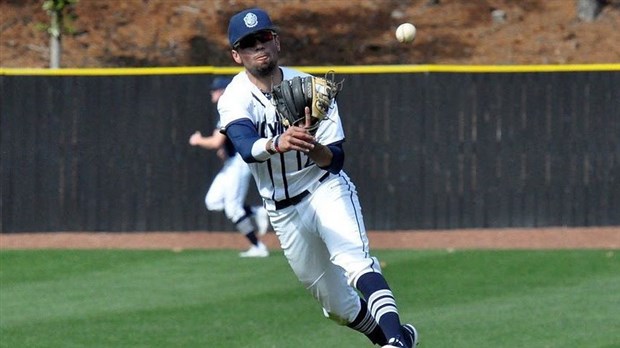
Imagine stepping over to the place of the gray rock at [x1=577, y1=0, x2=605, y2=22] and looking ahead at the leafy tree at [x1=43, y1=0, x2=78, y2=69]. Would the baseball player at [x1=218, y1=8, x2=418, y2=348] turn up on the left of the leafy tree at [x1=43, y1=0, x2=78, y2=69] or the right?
left

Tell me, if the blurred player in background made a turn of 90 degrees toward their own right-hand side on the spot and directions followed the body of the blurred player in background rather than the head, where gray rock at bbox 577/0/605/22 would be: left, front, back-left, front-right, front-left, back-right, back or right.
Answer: front-right

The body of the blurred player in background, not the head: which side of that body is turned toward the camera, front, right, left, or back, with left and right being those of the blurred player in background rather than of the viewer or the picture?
left

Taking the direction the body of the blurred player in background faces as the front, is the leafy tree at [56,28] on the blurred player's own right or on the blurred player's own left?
on the blurred player's own right

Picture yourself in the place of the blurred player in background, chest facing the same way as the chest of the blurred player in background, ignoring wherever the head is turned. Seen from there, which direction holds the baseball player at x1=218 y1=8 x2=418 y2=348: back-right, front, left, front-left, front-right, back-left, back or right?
left
